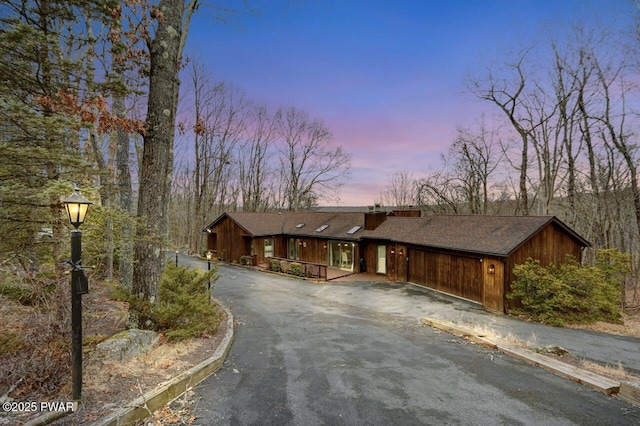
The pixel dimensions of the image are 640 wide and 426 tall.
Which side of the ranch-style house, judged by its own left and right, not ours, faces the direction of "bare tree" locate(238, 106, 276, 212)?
right

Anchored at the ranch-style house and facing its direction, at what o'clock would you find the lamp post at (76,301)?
The lamp post is roughly at 11 o'clock from the ranch-style house.

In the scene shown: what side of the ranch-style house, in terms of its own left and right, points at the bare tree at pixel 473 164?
back

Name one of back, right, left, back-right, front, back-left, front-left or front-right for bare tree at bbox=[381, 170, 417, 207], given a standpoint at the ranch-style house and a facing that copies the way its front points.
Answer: back-right

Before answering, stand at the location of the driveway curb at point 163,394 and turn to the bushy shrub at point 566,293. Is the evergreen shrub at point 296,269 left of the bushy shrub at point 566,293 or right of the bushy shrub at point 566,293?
left

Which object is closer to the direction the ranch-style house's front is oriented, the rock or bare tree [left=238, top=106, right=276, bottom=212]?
the rock

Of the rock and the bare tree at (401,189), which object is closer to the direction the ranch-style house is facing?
the rock

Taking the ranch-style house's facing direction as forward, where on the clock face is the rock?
The rock is roughly at 11 o'clock from the ranch-style house.

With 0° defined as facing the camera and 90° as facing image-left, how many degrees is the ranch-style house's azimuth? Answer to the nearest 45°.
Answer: approximately 45°

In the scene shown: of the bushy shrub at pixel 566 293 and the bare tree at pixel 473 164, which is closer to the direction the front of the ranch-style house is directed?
the bushy shrub
